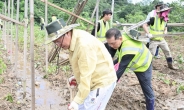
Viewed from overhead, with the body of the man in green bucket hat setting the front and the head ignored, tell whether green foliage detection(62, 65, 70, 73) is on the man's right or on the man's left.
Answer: on the man's right
